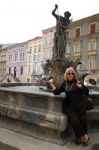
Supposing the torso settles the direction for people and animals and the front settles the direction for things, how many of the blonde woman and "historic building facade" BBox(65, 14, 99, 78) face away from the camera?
0

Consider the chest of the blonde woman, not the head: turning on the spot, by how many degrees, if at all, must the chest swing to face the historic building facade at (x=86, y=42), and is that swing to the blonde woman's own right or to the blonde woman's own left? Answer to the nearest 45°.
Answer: approximately 180°

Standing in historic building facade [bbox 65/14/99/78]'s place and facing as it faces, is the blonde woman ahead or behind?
ahead

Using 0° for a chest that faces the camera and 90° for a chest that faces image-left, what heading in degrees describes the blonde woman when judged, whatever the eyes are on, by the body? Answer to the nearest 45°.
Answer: approximately 0°

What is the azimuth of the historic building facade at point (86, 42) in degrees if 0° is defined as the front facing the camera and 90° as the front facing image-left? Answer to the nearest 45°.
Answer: approximately 45°

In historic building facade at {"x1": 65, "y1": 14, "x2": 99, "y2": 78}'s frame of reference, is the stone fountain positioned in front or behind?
in front
